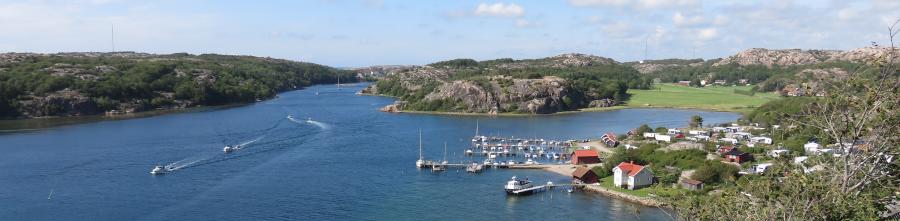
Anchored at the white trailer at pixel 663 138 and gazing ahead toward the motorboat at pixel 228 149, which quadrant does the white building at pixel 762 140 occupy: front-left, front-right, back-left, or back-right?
back-left

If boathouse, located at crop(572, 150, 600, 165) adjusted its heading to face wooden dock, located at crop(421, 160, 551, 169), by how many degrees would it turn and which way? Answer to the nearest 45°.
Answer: approximately 45° to its right

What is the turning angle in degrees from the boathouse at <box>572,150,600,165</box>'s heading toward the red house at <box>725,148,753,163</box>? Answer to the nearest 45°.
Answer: approximately 135° to its left

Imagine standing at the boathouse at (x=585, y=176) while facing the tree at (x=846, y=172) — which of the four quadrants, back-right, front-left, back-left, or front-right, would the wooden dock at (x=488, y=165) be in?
back-right

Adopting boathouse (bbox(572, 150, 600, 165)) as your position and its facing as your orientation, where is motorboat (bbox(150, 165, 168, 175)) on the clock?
The motorboat is roughly at 1 o'clock from the boathouse.

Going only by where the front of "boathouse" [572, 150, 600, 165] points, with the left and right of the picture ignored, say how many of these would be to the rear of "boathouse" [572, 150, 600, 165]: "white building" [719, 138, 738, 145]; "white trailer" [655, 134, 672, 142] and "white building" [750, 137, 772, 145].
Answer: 3

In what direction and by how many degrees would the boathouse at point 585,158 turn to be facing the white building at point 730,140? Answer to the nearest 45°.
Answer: approximately 180°

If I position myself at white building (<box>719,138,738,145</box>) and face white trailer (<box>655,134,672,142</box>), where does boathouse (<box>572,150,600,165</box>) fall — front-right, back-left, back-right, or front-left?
front-left

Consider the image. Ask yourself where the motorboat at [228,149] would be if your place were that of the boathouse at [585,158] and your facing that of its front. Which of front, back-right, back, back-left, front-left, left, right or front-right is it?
front-right

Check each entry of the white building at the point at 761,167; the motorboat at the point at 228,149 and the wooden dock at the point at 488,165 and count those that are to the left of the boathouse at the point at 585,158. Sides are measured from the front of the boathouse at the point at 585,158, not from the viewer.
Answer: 1

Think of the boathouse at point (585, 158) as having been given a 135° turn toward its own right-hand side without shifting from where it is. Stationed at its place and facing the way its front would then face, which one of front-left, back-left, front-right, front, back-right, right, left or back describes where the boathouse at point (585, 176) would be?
back

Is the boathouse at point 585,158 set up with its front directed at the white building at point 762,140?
no

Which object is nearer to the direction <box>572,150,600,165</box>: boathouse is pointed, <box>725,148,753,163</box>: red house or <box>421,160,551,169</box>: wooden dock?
the wooden dock

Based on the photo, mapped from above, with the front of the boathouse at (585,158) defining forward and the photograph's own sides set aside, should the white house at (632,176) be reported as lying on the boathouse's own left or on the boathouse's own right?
on the boathouse's own left

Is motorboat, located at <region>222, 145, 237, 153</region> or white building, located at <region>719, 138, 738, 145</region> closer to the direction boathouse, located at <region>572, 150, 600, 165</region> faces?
the motorboat

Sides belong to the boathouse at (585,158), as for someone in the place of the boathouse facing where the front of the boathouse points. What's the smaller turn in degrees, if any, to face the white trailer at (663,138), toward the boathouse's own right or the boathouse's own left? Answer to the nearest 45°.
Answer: approximately 180°
